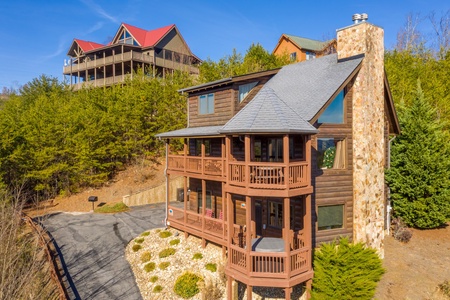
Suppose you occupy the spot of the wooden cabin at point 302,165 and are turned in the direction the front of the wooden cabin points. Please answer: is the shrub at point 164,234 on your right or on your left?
on your right

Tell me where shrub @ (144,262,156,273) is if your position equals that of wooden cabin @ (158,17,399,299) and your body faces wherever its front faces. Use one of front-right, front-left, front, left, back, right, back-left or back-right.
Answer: front-right

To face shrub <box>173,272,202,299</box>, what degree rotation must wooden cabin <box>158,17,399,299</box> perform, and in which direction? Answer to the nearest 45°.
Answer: approximately 45° to its right

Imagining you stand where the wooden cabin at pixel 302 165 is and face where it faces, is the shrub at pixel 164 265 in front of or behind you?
in front

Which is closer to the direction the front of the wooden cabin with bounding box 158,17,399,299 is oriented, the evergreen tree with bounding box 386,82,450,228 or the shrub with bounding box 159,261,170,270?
the shrub

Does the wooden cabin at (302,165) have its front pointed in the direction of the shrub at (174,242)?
no

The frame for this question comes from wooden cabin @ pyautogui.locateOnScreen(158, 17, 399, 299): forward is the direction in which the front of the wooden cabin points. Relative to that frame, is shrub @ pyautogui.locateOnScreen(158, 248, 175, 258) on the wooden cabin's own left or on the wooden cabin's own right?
on the wooden cabin's own right

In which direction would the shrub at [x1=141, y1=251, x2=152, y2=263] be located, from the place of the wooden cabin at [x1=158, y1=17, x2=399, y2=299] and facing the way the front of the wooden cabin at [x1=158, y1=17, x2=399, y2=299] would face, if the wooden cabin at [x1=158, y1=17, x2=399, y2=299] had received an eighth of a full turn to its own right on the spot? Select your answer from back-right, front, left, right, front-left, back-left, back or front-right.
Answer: front

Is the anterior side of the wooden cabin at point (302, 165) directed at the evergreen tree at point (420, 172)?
no

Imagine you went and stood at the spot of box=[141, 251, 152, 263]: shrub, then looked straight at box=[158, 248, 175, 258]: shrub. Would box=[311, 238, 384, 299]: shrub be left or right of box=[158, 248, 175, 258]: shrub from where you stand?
right

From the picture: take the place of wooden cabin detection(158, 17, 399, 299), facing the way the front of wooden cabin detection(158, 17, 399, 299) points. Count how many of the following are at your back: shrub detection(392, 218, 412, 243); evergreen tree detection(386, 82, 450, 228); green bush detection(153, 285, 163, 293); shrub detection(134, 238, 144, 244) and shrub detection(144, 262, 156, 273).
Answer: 2

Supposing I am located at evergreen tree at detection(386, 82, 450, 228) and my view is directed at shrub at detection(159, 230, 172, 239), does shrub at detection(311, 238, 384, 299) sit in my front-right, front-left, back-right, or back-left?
front-left

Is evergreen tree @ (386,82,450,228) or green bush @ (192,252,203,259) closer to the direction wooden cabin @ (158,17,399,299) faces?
the green bush

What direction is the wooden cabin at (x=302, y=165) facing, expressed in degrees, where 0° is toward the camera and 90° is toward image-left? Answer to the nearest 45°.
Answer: approximately 45°

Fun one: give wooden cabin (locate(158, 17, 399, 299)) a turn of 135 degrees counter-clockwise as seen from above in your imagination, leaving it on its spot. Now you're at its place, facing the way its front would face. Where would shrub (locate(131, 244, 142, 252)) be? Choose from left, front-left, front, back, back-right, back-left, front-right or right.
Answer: back
